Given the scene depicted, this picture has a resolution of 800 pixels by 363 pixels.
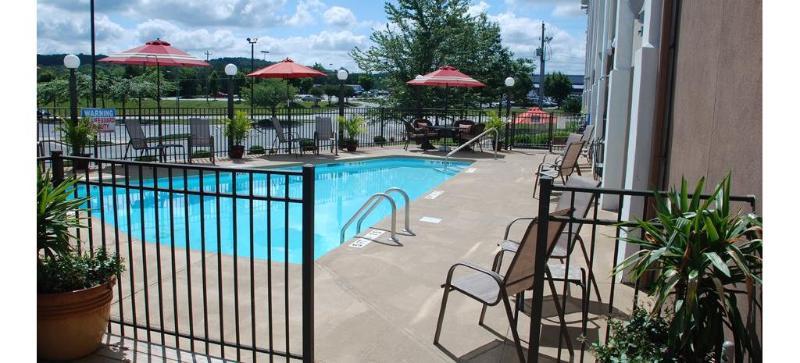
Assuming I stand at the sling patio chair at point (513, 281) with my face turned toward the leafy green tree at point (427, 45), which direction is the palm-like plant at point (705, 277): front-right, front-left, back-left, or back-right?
back-right

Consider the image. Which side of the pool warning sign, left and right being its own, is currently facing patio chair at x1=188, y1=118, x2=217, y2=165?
left

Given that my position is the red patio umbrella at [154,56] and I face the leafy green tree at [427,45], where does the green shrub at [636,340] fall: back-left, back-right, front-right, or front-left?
back-right

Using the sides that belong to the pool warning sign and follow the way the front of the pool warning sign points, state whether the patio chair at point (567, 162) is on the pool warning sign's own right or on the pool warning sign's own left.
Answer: on the pool warning sign's own left

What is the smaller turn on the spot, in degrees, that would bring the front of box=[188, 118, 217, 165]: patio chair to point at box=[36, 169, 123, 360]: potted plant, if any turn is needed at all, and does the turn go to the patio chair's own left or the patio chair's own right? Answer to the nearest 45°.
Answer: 0° — it already faces it

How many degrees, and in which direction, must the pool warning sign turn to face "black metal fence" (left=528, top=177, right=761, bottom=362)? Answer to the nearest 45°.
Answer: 0° — it already faces it

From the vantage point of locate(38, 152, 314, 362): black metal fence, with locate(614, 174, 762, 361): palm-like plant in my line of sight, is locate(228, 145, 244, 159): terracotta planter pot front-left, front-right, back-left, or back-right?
back-left

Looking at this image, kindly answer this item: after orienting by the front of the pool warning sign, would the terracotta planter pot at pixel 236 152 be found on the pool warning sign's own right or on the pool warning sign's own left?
on the pool warning sign's own left

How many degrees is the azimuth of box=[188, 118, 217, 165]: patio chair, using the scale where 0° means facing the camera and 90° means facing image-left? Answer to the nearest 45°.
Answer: approximately 0°

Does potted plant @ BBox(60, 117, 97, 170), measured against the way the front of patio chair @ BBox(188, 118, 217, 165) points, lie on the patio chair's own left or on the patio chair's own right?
on the patio chair's own right

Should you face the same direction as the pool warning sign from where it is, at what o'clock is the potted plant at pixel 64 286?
The potted plant is roughly at 12 o'clock from the pool warning sign.

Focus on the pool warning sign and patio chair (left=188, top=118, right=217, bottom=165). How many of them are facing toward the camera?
2
